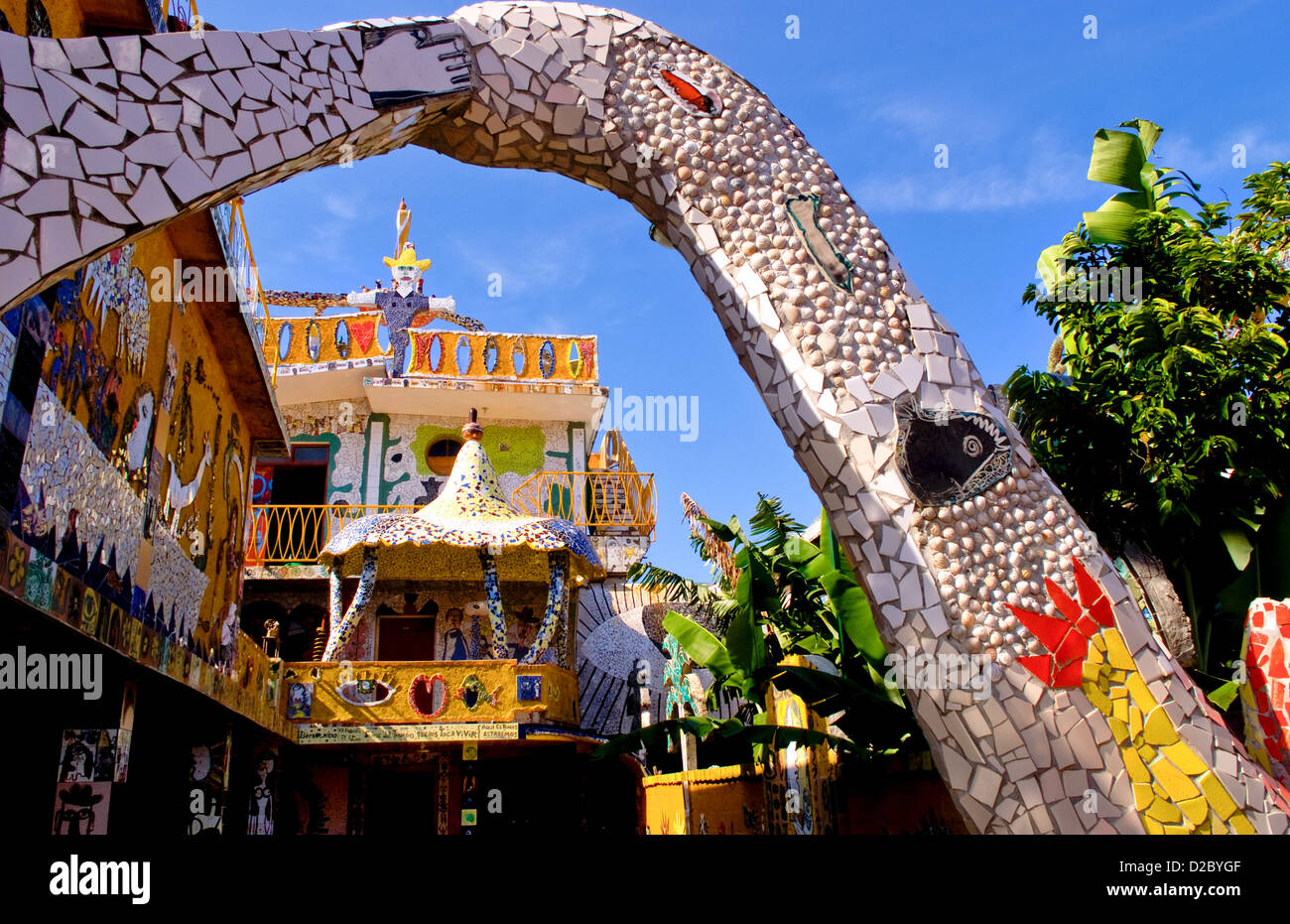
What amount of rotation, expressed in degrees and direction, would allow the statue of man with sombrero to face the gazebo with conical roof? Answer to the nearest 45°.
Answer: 0° — it already faces it

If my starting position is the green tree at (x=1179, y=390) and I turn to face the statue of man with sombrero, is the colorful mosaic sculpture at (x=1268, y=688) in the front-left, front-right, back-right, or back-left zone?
back-left

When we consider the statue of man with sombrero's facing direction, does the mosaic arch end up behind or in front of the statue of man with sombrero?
in front

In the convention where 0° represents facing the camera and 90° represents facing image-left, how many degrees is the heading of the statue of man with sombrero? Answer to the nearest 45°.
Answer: approximately 0°

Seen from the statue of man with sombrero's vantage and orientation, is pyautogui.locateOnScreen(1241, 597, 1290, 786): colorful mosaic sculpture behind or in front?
in front
